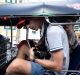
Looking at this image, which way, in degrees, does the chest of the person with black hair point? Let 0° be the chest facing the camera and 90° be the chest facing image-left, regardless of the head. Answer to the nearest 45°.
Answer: approximately 90°
